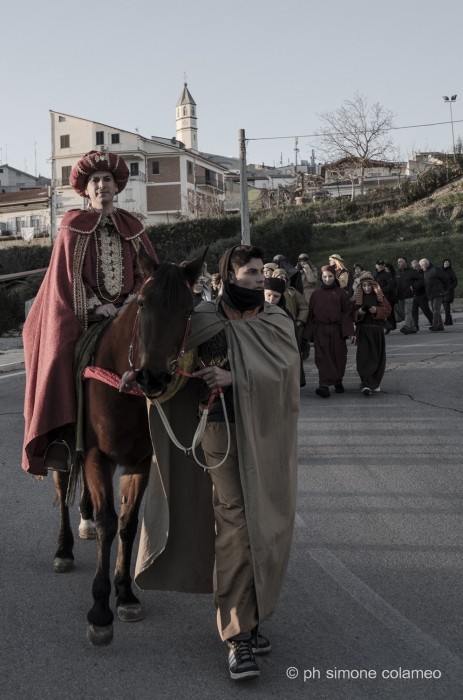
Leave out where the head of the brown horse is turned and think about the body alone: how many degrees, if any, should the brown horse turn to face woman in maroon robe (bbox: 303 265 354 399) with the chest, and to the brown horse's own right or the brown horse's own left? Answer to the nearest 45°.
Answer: approximately 180°

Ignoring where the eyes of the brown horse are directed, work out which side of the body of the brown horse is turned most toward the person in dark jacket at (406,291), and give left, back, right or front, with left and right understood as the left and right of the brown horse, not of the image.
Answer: back

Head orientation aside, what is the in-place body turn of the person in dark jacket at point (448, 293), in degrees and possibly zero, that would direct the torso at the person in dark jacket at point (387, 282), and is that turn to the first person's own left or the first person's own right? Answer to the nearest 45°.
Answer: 0° — they already face them

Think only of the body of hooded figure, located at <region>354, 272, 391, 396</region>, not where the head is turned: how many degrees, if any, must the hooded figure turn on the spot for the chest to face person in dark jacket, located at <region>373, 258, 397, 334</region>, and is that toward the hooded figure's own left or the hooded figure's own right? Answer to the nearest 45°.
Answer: approximately 180°

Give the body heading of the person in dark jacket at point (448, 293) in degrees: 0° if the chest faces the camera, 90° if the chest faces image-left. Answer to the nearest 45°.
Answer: approximately 45°

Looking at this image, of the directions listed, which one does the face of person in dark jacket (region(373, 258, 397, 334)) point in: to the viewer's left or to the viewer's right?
to the viewer's left

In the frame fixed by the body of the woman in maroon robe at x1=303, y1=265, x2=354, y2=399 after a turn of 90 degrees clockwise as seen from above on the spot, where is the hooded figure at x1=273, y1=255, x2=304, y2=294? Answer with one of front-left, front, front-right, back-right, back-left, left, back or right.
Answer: front-right

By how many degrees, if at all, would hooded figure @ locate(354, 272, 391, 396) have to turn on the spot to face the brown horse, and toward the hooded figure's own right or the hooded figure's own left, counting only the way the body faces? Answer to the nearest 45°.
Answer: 0° — they already face it

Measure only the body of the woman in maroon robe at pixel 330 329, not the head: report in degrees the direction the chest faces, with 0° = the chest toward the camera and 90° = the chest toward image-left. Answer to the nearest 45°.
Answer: approximately 0°

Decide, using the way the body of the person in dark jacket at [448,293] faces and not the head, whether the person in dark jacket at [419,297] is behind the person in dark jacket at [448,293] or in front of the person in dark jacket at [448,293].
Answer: in front

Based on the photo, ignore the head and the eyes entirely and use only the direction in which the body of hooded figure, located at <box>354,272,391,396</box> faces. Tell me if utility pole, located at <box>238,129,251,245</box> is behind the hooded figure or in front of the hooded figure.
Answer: behind

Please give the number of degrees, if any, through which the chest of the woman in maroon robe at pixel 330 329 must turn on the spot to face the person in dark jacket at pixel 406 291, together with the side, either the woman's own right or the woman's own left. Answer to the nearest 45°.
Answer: approximately 180°

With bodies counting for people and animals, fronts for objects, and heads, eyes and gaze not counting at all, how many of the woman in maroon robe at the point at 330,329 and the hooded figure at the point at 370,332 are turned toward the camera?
2

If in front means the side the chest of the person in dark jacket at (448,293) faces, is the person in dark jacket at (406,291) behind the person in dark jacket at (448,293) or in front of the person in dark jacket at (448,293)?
in front
